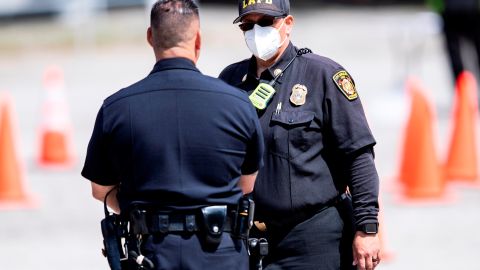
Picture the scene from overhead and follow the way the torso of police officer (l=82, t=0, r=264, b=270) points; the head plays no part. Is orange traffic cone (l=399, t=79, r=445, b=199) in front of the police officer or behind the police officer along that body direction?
in front

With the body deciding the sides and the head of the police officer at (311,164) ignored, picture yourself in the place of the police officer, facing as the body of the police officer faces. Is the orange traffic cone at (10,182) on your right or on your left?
on your right

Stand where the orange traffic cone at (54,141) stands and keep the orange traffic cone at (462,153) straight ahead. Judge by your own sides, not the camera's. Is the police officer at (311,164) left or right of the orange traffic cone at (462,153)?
right

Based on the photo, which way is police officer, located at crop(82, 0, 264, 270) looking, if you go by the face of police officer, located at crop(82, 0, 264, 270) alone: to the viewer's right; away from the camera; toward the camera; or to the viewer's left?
away from the camera

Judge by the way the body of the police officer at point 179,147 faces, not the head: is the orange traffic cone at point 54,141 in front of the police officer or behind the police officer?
in front

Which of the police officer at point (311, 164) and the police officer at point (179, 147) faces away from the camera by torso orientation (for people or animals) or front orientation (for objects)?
the police officer at point (179, 147)

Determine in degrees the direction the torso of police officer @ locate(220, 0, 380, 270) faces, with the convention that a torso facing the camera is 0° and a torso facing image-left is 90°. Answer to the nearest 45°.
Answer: approximately 45°

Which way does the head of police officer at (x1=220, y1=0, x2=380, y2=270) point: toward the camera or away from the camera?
toward the camera

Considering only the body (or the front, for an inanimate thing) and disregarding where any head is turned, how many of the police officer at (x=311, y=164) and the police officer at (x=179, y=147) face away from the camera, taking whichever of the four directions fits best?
1

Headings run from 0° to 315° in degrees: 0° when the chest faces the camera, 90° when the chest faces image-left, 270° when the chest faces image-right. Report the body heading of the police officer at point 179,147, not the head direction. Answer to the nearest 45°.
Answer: approximately 180°

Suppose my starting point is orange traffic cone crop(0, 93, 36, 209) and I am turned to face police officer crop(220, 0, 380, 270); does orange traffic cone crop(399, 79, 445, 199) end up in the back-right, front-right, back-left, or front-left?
front-left

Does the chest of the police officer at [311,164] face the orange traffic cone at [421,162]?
no

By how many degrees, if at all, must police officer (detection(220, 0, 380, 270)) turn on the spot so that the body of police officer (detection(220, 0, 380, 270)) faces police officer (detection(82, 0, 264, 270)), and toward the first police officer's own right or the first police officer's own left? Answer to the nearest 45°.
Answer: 0° — they already face them
